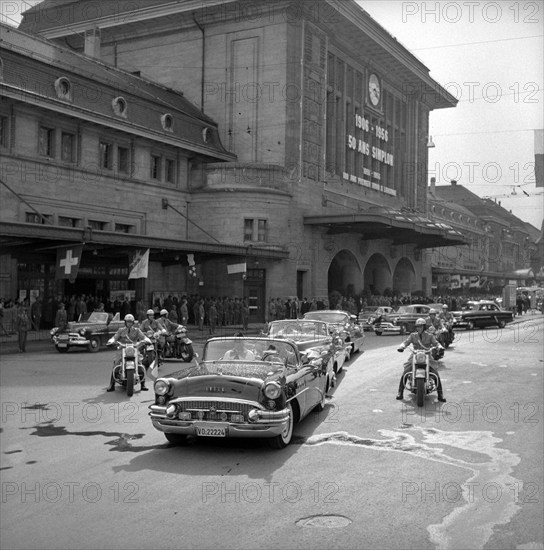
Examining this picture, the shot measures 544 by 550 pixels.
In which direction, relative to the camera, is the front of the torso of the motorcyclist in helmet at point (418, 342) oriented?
toward the camera

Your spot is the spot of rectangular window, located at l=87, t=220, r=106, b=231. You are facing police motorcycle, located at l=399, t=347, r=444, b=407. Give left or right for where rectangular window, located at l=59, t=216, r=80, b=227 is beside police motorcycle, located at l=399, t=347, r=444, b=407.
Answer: right

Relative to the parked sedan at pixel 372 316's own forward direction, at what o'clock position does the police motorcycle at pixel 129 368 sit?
The police motorcycle is roughly at 11 o'clock from the parked sedan.

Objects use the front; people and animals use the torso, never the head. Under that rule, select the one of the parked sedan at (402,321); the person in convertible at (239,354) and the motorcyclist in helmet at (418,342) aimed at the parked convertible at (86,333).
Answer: the parked sedan at (402,321)

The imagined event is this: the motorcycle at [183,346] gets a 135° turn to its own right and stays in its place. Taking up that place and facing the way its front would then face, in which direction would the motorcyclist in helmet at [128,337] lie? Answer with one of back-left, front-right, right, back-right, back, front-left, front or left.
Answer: left

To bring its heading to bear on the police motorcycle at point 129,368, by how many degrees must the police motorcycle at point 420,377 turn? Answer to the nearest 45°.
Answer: approximately 90° to its right

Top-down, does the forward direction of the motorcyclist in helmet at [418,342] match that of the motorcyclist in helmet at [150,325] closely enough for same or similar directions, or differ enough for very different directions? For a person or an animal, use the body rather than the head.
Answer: same or similar directions

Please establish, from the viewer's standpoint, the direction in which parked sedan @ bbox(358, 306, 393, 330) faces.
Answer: facing the viewer and to the left of the viewer

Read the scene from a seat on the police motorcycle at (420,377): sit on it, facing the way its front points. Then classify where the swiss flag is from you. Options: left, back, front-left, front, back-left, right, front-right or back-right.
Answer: back-right

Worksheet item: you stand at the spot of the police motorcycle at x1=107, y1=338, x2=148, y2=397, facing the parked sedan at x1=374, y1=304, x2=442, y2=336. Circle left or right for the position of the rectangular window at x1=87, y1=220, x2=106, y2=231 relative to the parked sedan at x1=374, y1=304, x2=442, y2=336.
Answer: left

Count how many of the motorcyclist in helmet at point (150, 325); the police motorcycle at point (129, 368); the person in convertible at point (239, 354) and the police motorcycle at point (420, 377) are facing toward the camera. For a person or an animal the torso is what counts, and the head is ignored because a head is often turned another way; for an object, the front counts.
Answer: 4

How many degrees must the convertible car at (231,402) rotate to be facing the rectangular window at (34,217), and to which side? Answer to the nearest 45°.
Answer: approximately 135° to its right

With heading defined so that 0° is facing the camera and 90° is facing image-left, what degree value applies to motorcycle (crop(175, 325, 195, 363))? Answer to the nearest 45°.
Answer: approximately 315°

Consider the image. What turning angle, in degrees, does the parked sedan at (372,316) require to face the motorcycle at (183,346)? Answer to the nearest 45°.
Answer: approximately 45° to its left

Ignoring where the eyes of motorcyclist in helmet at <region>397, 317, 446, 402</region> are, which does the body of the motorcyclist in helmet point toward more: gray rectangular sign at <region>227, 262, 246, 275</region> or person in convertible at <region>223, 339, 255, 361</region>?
the person in convertible

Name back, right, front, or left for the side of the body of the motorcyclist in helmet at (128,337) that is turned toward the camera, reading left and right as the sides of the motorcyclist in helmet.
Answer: front
